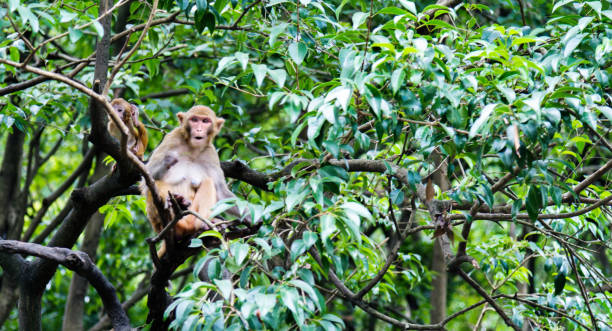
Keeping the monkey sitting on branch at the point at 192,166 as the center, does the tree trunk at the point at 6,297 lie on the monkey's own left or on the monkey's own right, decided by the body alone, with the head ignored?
on the monkey's own right

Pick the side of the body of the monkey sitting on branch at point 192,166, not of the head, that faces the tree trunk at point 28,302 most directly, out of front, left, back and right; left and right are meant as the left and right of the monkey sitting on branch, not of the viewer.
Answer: right

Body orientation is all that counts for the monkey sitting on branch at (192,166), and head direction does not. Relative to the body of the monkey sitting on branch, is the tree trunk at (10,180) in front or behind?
behind

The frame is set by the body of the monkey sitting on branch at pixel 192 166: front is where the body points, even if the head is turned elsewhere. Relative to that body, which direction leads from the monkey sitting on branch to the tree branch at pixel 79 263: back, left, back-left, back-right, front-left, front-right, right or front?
front-right

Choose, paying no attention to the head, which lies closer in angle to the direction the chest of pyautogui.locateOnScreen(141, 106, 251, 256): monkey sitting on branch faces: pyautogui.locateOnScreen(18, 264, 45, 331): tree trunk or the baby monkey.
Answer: the tree trunk
